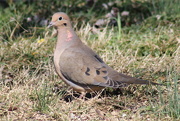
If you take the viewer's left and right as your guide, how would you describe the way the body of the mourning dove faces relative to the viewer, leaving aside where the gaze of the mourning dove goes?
facing to the left of the viewer
